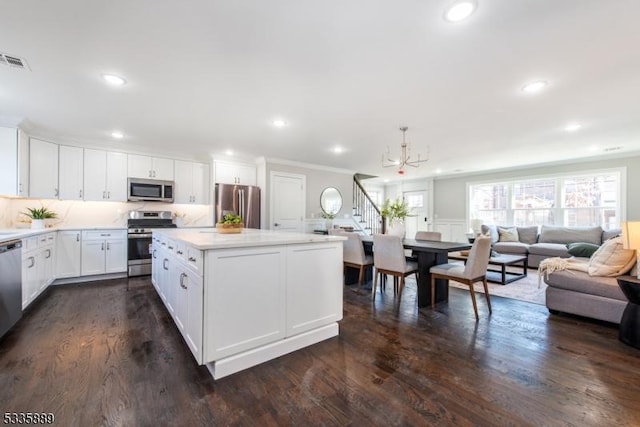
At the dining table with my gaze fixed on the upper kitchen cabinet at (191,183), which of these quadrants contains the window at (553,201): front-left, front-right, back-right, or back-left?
back-right

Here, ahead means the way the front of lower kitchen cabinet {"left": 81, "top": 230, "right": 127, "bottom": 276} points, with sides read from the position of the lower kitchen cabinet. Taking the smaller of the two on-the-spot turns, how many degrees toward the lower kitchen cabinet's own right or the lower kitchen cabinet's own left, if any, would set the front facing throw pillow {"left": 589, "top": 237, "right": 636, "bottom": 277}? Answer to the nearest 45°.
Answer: approximately 45° to the lower kitchen cabinet's own left

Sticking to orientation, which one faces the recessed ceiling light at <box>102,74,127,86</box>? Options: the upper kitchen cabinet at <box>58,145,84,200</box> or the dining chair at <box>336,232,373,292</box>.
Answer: the upper kitchen cabinet

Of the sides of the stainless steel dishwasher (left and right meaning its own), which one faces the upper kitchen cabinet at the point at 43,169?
left

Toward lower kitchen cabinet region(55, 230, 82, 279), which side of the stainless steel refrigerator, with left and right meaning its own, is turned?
right

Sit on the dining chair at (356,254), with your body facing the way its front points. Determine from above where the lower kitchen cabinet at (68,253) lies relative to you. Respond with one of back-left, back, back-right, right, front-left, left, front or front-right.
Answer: back-left

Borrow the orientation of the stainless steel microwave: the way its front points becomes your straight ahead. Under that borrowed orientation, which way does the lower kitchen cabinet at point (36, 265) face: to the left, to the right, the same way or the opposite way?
to the left
